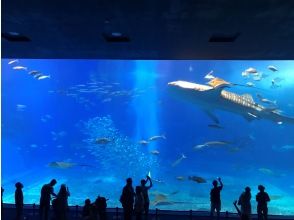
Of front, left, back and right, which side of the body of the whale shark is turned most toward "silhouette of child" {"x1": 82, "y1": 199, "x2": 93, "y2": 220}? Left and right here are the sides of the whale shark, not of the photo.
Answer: left

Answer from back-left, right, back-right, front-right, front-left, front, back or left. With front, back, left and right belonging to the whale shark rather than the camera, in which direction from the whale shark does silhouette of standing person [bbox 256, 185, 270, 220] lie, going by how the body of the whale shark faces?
left

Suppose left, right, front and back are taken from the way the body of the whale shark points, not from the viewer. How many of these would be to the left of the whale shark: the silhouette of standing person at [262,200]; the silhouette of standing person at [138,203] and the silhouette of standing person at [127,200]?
3

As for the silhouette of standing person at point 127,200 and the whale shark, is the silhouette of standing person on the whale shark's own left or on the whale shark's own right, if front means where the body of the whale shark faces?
on the whale shark's own left

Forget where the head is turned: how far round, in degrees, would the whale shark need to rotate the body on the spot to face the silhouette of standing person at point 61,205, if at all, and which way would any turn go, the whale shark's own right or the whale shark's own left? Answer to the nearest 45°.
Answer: approximately 90° to the whale shark's own left

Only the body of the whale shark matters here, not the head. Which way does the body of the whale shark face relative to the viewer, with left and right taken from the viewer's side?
facing to the left of the viewer

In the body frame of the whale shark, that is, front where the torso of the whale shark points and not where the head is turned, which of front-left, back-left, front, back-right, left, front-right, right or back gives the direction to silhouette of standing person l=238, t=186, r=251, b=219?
left

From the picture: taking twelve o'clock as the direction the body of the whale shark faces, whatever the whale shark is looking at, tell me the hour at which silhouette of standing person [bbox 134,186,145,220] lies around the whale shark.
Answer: The silhouette of standing person is roughly at 9 o'clock from the whale shark.
